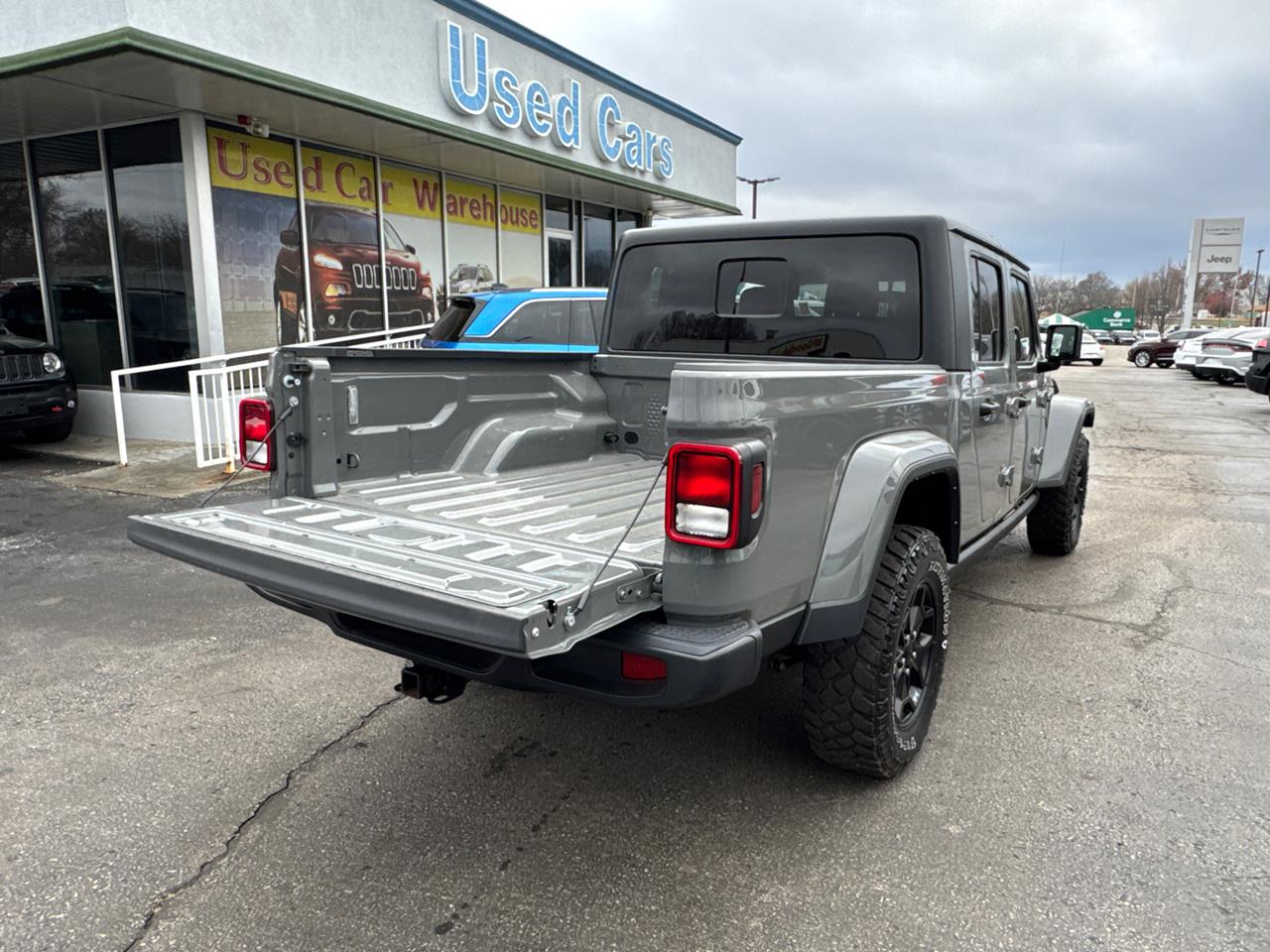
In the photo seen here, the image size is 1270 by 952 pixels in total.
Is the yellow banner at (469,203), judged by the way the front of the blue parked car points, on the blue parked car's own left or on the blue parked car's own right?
on the blue parked car's own left

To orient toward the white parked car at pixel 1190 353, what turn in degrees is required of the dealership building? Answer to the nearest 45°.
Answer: approximately 45° to its left

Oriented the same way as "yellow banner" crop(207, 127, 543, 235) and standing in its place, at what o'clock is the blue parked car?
The blue parked car is roughly at 1 o'clock from the yellow banner.

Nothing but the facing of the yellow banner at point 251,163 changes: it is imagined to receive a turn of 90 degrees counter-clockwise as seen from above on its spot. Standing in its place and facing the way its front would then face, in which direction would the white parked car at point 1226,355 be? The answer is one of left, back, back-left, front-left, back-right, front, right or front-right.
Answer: front-right

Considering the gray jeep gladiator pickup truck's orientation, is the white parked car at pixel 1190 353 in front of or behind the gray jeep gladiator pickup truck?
in front

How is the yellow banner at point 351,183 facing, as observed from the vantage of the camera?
facing the viewer and to the right of the viewer

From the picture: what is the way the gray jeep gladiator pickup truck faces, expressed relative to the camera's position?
facing away from the viewer and to the right of the viewer
